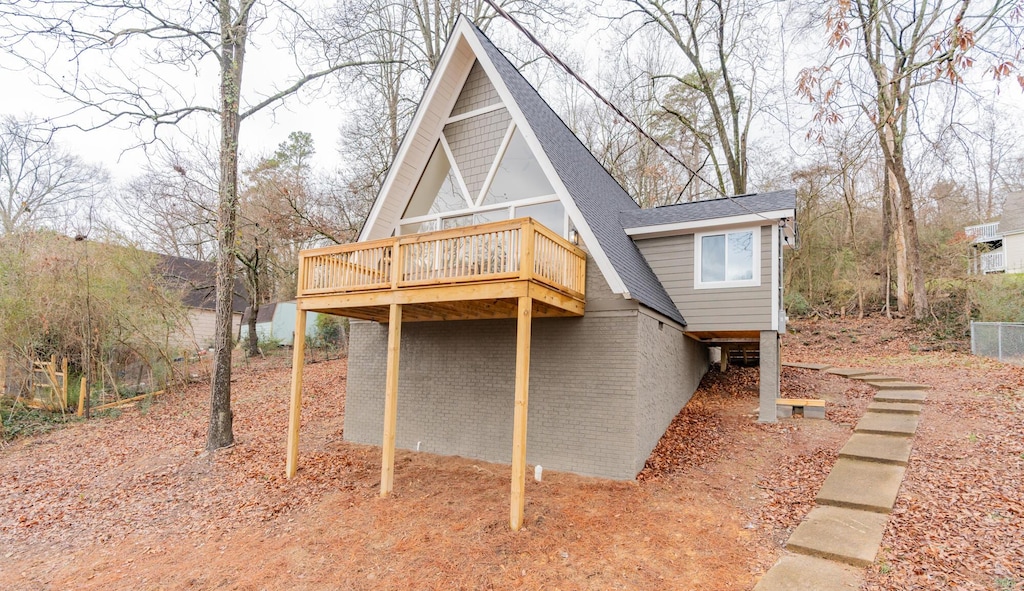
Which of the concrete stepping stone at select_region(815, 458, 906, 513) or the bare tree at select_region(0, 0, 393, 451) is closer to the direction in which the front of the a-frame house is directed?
the bare tree

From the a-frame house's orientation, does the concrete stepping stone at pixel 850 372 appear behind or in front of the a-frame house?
behind

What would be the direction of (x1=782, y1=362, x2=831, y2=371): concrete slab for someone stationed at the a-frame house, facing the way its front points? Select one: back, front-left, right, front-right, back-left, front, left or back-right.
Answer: back

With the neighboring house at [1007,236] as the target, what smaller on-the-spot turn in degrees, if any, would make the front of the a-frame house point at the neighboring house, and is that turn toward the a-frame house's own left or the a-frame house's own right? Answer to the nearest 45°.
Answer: approximately 180°

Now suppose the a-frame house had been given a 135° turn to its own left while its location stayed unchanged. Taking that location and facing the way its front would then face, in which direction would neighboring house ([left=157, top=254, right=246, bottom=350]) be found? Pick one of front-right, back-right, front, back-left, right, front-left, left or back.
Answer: back-left

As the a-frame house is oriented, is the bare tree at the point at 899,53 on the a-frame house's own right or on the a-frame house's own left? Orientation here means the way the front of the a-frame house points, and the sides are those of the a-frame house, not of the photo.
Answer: on the a-frame house's own left

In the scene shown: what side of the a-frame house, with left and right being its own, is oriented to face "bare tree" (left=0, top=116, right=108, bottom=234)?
right

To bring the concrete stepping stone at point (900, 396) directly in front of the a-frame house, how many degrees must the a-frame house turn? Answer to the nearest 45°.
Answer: approximately 135° to its left

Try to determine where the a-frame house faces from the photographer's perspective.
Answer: facing the viewer and to the left of the viewer

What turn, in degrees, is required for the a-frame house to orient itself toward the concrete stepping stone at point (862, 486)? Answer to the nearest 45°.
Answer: approximately 90° to its left

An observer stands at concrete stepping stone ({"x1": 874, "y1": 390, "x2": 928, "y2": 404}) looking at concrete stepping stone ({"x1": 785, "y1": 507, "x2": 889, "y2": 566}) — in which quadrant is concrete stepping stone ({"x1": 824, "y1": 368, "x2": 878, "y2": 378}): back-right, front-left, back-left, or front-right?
back-right
